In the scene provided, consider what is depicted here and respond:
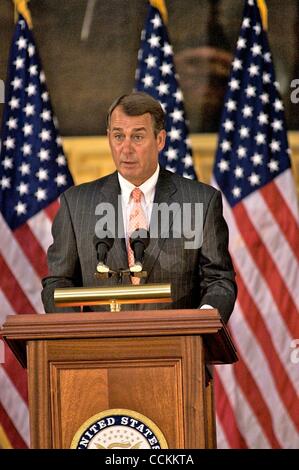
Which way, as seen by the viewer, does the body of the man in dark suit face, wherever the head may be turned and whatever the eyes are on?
toward the camera

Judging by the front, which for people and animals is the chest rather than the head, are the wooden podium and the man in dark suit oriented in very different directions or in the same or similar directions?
same or similar directions

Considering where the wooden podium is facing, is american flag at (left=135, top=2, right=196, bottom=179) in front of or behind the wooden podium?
behind

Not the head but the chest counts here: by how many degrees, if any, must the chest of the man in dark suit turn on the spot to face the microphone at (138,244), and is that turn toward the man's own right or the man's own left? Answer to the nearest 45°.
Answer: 0° — they already face it

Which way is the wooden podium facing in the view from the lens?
facing the viewer

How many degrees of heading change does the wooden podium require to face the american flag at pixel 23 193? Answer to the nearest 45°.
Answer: approximately 180°

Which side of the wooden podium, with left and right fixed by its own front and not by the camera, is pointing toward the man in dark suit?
back

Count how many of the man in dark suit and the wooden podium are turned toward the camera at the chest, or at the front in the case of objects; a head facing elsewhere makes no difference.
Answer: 2

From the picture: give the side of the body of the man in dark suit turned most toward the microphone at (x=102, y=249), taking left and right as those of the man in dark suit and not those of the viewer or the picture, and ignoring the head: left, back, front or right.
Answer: front

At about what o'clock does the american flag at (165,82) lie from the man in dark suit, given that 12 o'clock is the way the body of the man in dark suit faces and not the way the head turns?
The american flag is roughly at 6 o'clock from the man in dark suit.
